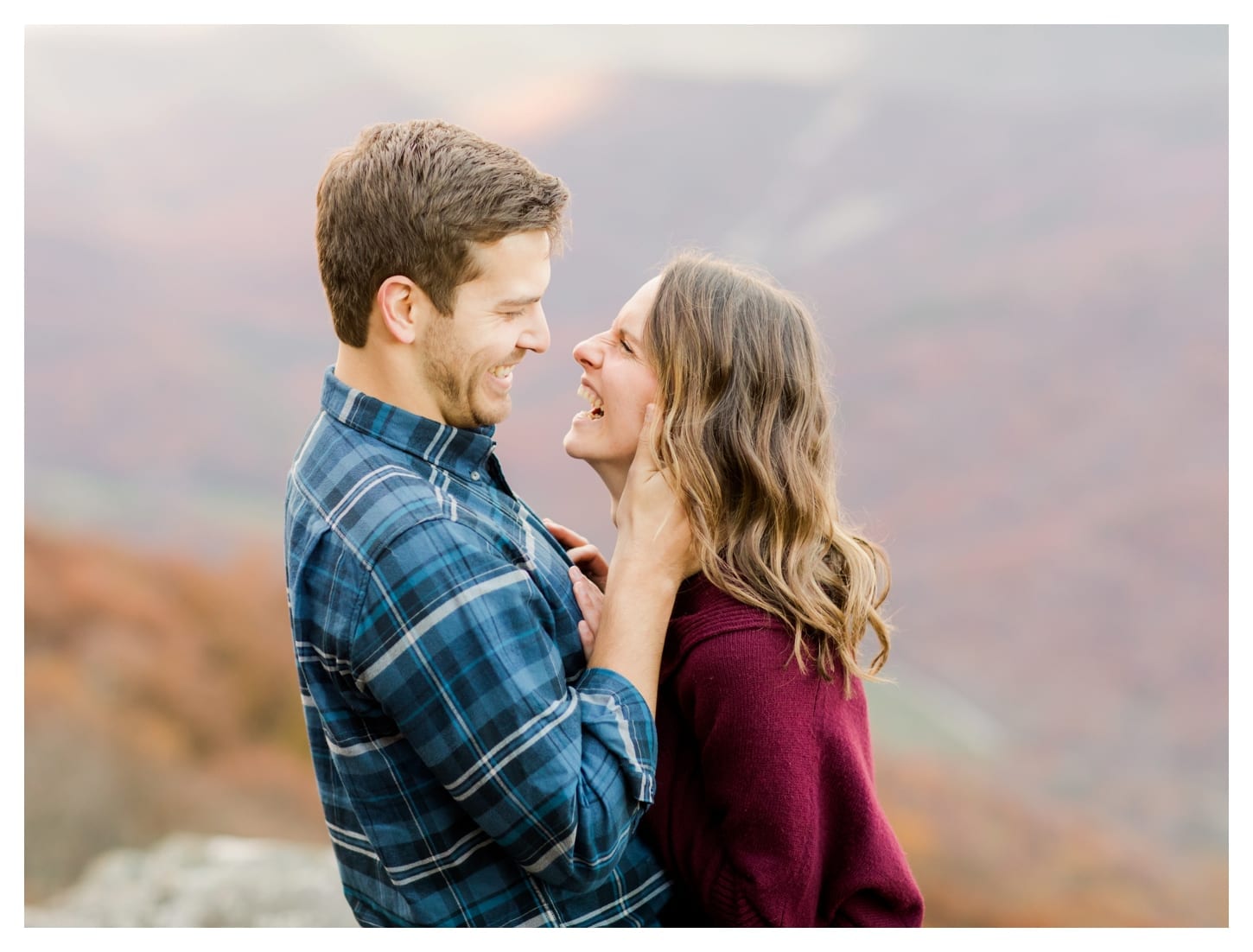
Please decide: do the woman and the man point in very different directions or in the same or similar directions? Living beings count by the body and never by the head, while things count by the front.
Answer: very different directions

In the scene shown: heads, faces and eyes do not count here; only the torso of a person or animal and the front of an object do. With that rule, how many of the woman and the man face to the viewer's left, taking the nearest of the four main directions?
1

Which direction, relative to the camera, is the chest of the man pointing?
to the viewer's right

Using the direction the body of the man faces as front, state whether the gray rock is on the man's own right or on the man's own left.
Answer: on the man's own left

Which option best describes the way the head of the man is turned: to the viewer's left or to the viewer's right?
to the viewer's right

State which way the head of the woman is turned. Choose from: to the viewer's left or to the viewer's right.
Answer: to the viewer's left

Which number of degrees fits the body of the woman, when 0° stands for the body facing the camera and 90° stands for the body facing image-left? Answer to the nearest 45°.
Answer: approximately 90°
